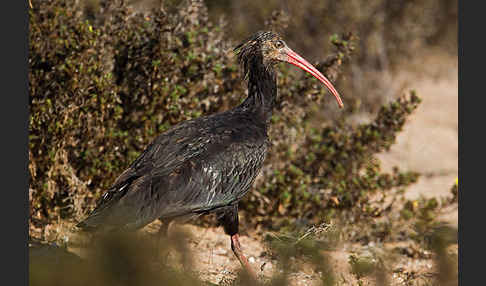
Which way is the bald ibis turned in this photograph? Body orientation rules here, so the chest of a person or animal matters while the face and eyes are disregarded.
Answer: to the viewer's right
